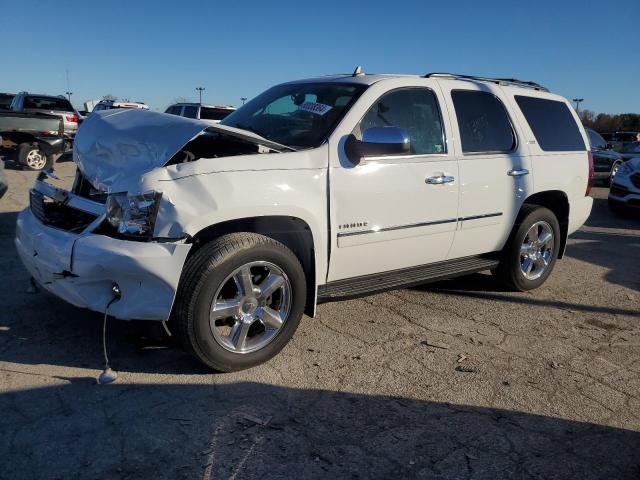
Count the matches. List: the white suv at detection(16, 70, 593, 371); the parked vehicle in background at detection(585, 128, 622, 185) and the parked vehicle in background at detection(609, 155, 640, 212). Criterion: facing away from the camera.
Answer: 0

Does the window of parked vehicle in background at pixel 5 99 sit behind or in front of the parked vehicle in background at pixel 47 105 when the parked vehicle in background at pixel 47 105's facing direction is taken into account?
in front

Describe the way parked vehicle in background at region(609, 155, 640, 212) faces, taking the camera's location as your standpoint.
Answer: facing the viewer and to the left of the viewer

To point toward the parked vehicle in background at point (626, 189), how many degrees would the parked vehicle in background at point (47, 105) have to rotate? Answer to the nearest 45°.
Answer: approximately 180°

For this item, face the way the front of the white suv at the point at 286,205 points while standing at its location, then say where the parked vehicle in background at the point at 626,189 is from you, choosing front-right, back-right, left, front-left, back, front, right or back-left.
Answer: back

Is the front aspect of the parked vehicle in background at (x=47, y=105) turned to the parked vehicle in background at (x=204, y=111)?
no

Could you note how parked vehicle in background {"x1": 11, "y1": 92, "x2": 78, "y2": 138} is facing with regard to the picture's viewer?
facing away from the viewer and to the left of the viewer

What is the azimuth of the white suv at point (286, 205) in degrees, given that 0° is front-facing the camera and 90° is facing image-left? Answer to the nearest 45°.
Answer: approximately 45°

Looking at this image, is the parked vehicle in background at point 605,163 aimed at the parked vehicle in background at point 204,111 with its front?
no

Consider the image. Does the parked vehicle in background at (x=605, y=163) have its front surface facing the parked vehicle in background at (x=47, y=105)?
no

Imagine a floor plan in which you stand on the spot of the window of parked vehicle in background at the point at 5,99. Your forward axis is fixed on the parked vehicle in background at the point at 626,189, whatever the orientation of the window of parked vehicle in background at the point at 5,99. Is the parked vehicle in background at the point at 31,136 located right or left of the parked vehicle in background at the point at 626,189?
right

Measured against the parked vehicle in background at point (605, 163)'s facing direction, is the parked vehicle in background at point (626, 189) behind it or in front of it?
in front

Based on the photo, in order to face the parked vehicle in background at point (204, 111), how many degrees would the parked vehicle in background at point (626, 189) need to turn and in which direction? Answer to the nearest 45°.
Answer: approximately 45° to its right
